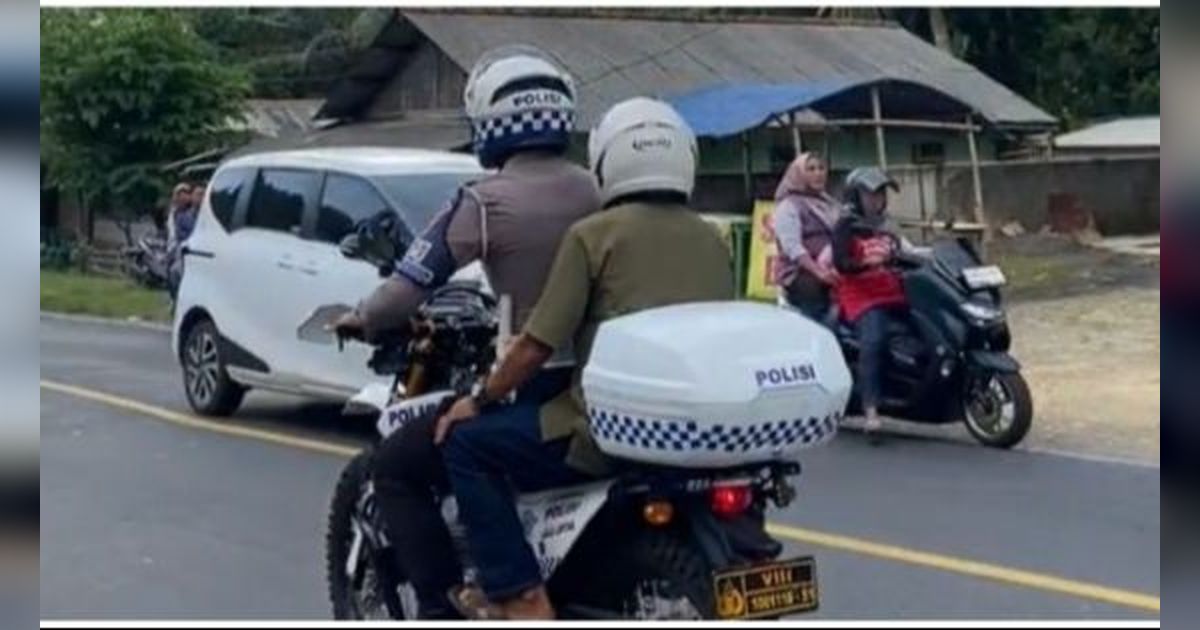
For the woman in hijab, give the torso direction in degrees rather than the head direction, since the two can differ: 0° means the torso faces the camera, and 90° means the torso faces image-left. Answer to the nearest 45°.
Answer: approximately 315°

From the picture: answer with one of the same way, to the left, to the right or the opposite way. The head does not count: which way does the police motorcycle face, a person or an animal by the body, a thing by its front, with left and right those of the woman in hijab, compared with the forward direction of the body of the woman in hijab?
the opposite way

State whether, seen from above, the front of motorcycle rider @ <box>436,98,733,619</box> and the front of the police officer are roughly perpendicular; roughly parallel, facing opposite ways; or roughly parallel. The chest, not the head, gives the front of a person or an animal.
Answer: roughly parallel

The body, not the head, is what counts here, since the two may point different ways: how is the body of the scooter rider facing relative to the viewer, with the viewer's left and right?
facing the viewer and to the right of the viewer

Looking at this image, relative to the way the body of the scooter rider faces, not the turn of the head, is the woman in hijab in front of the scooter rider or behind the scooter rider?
behind

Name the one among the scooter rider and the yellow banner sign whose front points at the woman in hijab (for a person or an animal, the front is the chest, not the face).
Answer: the yellow banner sign

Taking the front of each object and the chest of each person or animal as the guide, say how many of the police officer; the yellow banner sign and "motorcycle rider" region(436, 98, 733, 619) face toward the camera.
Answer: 1

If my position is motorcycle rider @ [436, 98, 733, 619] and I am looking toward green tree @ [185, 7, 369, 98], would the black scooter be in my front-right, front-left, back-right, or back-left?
front-right

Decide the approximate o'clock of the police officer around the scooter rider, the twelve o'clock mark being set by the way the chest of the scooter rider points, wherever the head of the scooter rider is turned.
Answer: The police officer is roughly at 2 o'clock from the scooter rider.

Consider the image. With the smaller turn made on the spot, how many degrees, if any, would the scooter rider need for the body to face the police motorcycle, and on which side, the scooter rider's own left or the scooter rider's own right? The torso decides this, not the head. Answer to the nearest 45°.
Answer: approximately 45° to the scooter rider's own right

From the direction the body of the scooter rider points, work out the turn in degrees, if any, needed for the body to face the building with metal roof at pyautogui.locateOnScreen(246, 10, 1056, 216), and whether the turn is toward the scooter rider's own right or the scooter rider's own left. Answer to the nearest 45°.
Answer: approximately 135° to the scooter rider's own left

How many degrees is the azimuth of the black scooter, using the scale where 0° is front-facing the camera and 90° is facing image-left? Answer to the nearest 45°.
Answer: approximately 315°

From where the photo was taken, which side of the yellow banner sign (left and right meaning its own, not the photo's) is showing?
front

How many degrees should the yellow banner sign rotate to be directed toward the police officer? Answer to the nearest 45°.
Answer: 0° — it already faces them

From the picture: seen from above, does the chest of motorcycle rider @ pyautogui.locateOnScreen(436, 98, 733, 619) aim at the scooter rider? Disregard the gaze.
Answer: no

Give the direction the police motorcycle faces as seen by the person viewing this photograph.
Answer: facing away from the viewer and to the left of the viewer

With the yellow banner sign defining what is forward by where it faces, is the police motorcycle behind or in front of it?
in front

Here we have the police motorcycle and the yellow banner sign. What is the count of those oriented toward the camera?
1

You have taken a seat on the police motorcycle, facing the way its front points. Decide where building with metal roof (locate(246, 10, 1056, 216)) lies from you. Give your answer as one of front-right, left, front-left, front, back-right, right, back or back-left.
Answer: front-right

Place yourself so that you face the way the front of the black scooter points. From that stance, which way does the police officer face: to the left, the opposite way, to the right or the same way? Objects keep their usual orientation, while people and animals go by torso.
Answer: the opposite way

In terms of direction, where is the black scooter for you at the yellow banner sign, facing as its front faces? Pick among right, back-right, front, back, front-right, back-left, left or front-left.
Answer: front

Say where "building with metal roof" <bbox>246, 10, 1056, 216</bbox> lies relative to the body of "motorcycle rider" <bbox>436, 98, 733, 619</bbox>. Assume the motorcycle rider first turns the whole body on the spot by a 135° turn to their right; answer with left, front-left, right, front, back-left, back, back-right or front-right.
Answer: left
